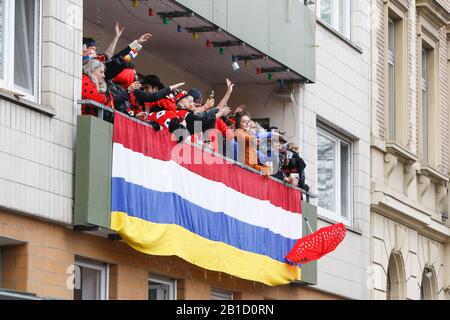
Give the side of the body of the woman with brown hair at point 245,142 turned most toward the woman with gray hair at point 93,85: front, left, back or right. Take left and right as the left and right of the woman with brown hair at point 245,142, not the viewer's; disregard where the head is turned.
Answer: right

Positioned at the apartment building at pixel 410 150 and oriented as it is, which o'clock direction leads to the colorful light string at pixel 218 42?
The colorful light string is roughly at 2 o'clock from the apartment building.

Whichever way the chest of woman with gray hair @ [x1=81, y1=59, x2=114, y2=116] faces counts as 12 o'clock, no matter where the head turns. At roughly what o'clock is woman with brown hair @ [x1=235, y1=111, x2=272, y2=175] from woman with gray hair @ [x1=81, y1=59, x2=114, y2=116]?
woman with brown hair @ [x1=235, y1=111, x2=272, y2=175] is roughly at 10 o'clock from woman with gray hair @ [x1=81, y1=59, x2=114, y2=116].

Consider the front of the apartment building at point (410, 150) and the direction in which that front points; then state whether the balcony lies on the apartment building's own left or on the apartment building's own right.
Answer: on the apartment building's own right
